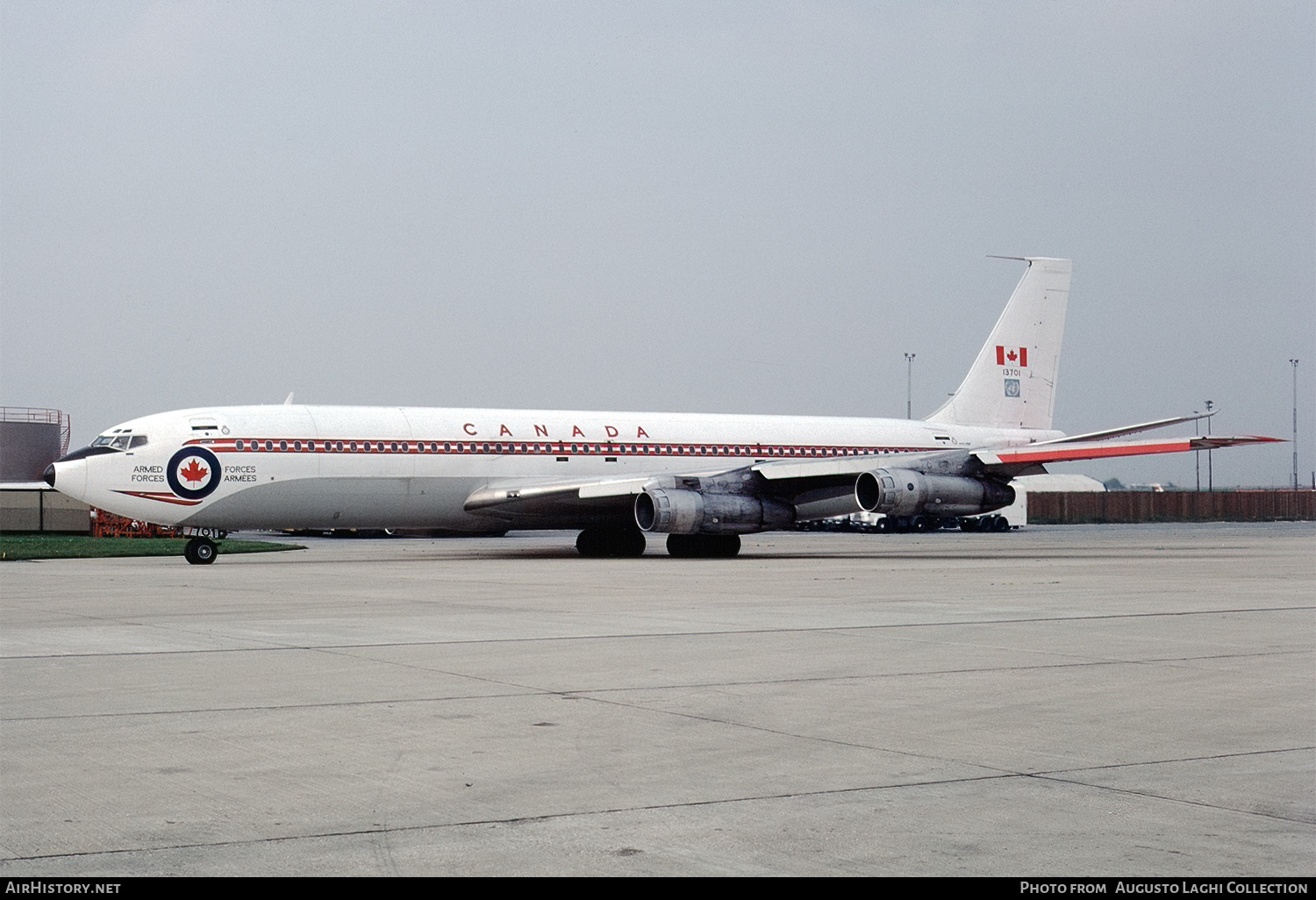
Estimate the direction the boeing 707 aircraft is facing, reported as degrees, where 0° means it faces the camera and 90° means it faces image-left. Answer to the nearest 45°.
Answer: approximately 45°
